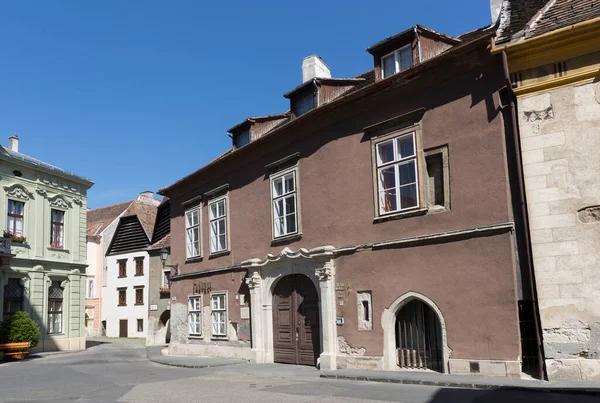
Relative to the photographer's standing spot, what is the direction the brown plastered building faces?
facing the viewer and to the left of the viewer

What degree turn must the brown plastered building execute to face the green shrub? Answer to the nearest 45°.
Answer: approximately 90° to its right

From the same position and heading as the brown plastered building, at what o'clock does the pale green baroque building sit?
The pale green baroque building is roughly at 3 o'clock from the brown plastered building.

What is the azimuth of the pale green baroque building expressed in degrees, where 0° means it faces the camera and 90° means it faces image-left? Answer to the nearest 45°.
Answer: approximately 315°

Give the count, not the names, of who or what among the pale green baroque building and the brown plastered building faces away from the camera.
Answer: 0
